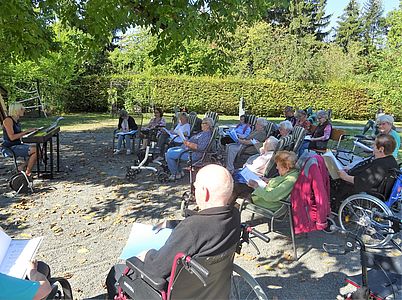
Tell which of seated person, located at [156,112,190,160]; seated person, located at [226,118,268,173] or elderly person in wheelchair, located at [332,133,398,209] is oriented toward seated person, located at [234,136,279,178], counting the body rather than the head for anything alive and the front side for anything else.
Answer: the elderly person in wheelchair

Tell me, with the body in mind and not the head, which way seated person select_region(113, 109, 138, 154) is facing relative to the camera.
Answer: toward the camera

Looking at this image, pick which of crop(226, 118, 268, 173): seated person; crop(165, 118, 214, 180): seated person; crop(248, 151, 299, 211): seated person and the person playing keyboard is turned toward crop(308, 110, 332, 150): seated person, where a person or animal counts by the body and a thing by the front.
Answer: the person playing keyboard

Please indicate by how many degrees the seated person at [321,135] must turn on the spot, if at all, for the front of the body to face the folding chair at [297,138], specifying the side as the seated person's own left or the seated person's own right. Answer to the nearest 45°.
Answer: approximately 45° to the seated person's own left

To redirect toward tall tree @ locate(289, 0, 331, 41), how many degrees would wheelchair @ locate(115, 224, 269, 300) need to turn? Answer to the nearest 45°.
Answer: approximately 45° to its right

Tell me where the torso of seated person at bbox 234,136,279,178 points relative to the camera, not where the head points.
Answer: to the viewer's left

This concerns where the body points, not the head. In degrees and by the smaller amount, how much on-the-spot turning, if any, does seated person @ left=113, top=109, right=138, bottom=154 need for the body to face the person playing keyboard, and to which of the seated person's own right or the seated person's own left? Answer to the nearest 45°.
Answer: approximately 45° to the seated person's own right

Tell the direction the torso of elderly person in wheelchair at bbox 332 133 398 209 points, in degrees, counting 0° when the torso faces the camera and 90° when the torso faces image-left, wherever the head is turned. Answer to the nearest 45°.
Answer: approximately 90°

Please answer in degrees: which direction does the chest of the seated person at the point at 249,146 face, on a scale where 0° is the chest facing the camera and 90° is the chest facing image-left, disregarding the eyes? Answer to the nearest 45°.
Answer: approximately 90°

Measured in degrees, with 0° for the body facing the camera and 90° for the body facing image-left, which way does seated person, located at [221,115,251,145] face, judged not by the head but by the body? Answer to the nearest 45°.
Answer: approximately 45°

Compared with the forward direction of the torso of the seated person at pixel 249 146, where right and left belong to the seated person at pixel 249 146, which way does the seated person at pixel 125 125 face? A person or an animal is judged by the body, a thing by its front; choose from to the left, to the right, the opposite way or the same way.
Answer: to the left

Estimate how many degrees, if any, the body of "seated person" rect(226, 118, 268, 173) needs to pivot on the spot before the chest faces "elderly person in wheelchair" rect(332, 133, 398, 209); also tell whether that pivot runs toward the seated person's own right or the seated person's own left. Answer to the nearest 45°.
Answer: approximately 135° to the seated person's own left

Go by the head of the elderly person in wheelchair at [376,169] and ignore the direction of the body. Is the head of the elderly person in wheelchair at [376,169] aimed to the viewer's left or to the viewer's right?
to the viewer's left

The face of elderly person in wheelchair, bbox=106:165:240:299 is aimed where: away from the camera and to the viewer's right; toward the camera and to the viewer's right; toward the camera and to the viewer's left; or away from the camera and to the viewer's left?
away from the camera and to the viewer's left
